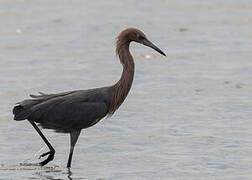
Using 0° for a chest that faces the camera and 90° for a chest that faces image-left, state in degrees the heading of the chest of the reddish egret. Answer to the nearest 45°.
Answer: approximately 270°
